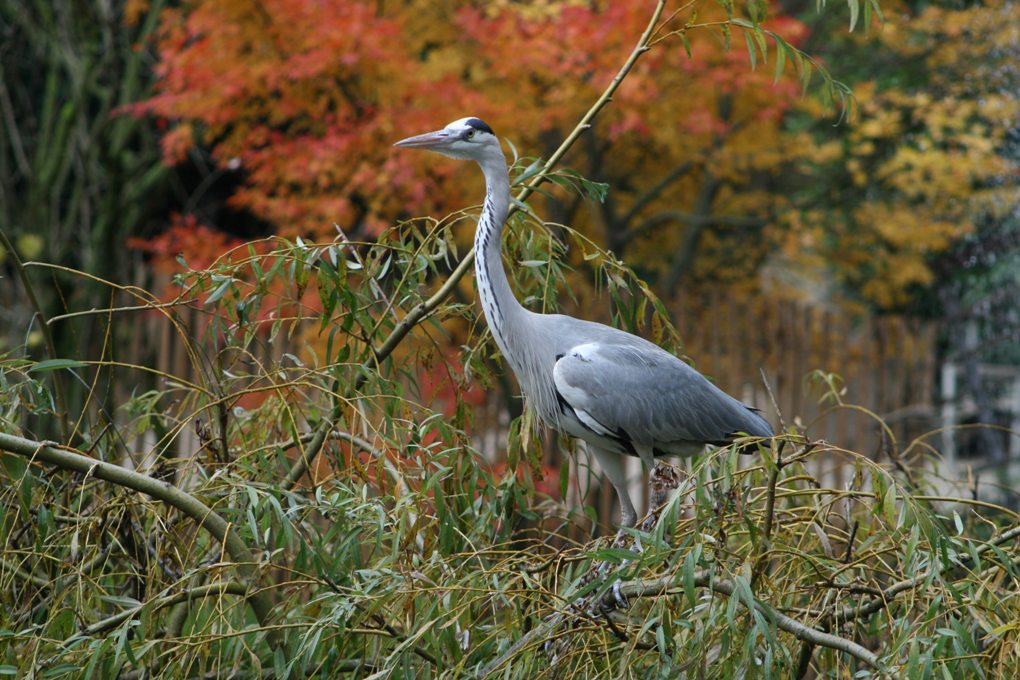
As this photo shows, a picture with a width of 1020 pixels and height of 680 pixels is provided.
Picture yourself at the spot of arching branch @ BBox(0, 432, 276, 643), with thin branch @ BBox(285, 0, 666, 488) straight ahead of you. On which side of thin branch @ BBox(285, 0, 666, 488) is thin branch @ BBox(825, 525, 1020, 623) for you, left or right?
right

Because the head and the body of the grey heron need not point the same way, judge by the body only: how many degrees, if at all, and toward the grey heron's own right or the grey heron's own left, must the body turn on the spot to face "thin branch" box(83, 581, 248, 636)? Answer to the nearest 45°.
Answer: approximately 45° to the grey heron's own left

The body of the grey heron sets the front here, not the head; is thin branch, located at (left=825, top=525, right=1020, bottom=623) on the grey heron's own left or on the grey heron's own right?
on the grey heron's own left

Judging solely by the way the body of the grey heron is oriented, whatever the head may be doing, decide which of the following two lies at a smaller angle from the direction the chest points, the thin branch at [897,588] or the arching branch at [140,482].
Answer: the arching branch

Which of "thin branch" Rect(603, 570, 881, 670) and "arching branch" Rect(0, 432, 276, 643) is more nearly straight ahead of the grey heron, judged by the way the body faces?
the arching branch

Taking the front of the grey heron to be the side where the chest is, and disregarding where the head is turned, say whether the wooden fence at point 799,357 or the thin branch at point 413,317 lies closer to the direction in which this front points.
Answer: the thin branch

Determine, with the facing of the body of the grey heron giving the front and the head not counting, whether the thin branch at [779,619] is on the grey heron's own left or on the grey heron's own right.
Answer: on the grey heron's own left

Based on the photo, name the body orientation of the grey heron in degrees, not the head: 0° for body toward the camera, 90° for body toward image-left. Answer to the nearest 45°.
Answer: approximately 90°
